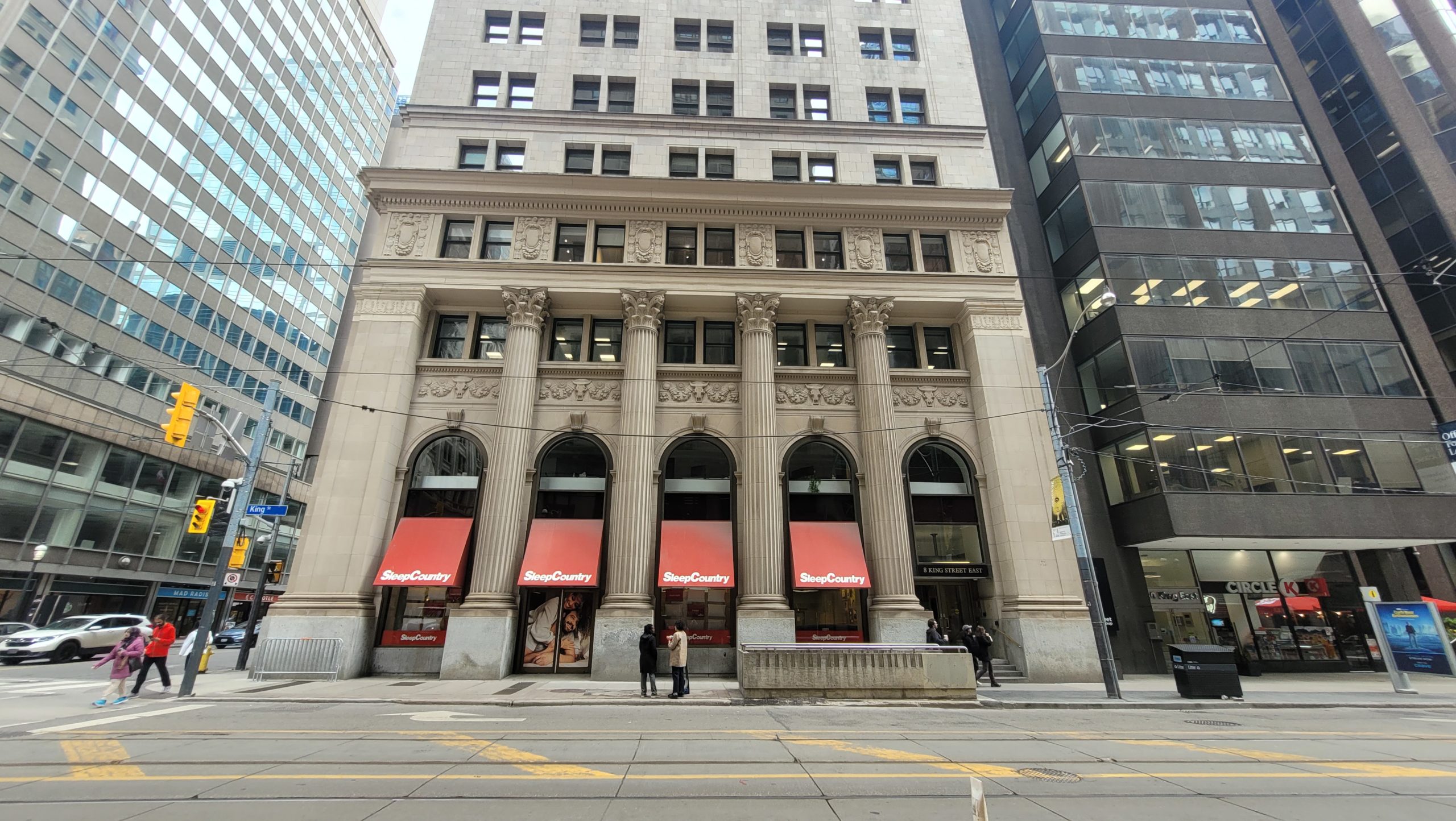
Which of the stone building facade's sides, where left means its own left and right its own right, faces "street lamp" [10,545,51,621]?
right

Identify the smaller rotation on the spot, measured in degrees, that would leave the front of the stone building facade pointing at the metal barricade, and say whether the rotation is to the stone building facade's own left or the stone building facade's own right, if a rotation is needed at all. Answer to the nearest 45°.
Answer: approximately 90° to the stone building facade's own right

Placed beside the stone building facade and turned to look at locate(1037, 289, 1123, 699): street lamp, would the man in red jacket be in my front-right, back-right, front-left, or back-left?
back-right

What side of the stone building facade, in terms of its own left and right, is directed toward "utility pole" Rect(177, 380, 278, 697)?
right

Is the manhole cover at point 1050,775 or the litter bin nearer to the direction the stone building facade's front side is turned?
the manhole cover

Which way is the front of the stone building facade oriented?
toward the camera

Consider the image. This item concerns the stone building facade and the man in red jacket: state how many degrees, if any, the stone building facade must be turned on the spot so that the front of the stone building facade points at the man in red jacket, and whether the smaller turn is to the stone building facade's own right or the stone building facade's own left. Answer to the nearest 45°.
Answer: approximately 90° to the stone building facade's own right

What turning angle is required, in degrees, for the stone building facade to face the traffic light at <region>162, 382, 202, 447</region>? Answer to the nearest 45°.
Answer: approximately 45° to its right

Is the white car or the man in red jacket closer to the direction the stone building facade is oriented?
the man in red jacket

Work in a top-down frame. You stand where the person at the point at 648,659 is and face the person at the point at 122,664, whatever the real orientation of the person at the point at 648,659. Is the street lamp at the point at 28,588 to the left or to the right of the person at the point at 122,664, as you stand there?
right
